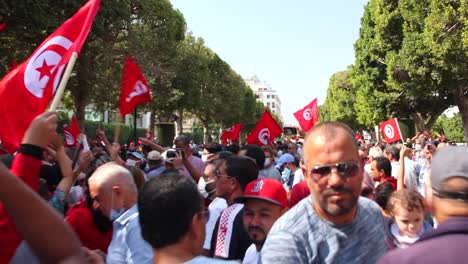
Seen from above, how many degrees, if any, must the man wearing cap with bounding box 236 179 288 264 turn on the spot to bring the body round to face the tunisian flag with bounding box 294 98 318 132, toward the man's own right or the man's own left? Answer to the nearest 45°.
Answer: approximately 135° to the man's own right

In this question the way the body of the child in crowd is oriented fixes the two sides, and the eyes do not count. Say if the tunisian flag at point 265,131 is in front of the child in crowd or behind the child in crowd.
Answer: behind

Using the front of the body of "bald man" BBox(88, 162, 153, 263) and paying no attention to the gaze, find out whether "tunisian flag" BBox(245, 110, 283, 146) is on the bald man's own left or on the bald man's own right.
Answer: on the bald man's own right

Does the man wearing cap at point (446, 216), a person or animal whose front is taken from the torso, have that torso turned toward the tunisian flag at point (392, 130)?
yes

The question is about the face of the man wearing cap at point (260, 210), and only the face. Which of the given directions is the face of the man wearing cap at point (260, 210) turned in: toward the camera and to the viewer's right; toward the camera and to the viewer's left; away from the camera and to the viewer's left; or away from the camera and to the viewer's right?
toward the camera and to the viewer's left
